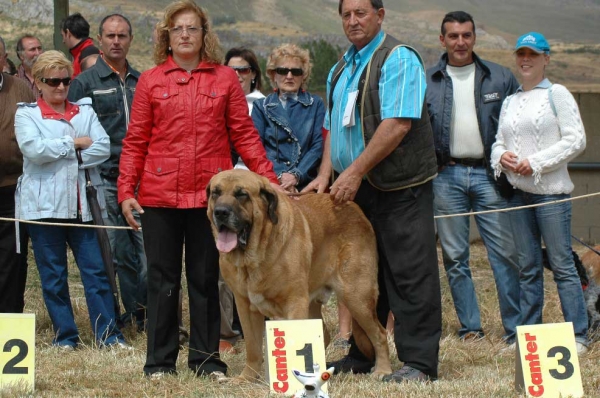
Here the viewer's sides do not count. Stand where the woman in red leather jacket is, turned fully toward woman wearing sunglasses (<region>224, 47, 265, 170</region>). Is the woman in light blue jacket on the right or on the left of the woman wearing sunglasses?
left

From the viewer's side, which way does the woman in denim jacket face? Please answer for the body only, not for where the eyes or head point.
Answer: toward the camera

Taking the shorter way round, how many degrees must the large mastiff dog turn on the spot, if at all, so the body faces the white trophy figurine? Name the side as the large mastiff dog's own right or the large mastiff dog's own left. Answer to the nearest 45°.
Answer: approximately 45° to the large mastiff dog's own left

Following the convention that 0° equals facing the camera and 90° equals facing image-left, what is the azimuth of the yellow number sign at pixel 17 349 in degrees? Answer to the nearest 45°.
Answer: approximately 0°

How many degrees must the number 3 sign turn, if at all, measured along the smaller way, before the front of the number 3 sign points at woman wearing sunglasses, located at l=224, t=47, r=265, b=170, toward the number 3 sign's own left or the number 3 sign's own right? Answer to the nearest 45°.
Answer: approximately 135° to the number 3 sign's own right

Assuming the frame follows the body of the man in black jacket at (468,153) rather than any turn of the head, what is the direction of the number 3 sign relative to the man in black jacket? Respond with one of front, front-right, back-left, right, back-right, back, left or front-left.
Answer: front

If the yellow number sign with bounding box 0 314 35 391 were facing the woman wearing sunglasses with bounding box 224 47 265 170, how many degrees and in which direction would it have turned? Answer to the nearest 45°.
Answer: approximately 135° to its left

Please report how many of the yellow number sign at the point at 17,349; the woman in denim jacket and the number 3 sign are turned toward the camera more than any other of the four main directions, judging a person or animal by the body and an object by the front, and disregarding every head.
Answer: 3

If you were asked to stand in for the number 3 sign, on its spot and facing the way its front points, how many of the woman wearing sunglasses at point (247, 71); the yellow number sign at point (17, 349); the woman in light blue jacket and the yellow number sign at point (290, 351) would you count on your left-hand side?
0

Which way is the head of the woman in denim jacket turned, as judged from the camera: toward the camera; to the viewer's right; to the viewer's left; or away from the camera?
toward the camera

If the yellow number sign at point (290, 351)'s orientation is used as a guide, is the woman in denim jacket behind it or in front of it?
behind

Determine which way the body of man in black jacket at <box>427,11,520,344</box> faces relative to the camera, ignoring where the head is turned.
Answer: toward the camera

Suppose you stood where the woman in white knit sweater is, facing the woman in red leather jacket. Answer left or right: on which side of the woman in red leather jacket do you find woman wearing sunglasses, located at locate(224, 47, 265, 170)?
right

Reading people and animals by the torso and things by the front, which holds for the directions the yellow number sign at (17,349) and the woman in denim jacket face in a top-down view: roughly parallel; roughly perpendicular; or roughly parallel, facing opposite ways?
roughly parallel

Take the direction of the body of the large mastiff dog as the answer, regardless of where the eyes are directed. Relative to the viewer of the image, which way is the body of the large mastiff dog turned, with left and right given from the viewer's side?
facing the viewer and to the left of the viewer

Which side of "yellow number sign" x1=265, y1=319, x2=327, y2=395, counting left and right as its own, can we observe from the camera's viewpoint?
front

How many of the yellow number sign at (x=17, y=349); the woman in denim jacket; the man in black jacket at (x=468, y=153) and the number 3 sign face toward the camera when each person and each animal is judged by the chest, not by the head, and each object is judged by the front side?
4

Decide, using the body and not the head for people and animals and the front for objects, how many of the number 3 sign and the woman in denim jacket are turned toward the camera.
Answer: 2
